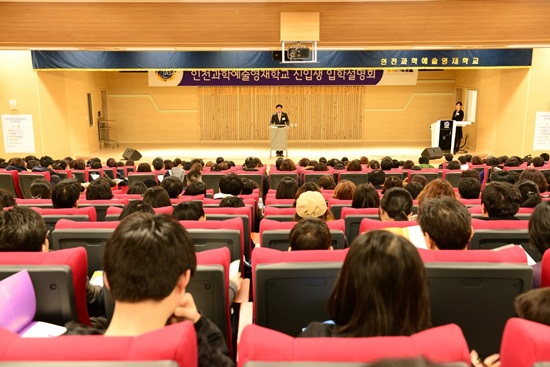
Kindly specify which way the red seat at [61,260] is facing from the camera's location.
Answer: facing away from the viewer

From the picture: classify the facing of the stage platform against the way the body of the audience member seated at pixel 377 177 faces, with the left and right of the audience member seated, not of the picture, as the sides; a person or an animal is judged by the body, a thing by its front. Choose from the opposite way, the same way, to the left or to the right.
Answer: the opposite way

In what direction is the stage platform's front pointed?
toward the camera

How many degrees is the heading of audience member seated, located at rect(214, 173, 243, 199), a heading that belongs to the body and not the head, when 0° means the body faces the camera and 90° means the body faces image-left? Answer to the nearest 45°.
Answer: approximately 180°

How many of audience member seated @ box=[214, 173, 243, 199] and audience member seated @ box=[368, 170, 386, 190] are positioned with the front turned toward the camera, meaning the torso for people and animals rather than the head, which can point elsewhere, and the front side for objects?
0

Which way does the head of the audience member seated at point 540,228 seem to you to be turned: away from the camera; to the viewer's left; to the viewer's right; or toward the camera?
away from the camera

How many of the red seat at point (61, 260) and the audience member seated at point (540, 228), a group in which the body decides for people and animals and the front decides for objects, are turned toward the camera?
0

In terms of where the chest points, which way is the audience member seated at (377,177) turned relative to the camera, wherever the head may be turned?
away from the camera

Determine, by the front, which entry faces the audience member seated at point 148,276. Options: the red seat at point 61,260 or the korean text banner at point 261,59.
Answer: the korean text banner

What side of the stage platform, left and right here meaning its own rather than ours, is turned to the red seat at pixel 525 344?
front

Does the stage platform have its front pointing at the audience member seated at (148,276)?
yes

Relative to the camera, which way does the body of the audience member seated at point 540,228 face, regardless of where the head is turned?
away from the camera

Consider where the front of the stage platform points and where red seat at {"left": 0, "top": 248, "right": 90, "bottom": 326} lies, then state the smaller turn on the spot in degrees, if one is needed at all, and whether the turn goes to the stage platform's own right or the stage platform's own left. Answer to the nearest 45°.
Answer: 0° — it already faces it

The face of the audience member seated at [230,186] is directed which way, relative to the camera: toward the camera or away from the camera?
away from the camera

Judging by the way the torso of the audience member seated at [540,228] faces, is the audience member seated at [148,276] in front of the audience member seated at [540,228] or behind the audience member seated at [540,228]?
behind

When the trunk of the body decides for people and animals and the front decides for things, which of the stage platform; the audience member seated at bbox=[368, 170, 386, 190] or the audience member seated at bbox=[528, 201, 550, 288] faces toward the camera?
the stage platform

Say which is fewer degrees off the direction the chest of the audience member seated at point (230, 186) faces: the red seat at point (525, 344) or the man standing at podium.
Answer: the man standing at podium

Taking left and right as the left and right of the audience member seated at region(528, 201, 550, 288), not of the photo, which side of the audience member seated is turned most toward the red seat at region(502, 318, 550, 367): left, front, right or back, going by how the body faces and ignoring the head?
back

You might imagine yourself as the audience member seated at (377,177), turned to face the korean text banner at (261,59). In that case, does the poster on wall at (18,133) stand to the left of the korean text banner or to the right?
left

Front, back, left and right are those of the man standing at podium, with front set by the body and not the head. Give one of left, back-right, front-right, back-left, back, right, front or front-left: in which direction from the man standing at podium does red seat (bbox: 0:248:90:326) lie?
front

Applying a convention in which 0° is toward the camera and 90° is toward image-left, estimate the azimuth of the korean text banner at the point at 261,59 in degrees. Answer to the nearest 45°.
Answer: approximately 0°
